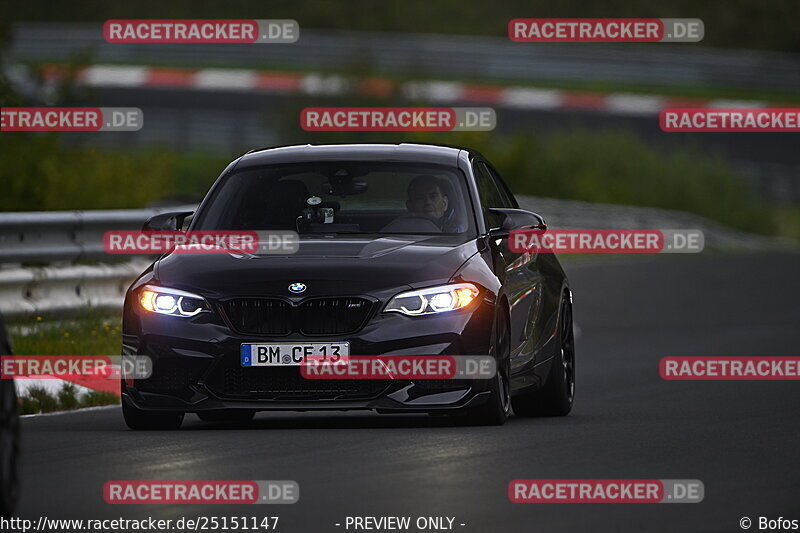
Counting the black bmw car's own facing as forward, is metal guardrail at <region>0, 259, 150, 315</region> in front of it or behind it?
behind

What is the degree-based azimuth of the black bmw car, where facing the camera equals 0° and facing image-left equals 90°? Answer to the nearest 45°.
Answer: approximately 0°

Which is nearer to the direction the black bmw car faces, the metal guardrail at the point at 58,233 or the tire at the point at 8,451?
the tire

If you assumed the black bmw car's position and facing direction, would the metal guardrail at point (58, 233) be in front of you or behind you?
behind
